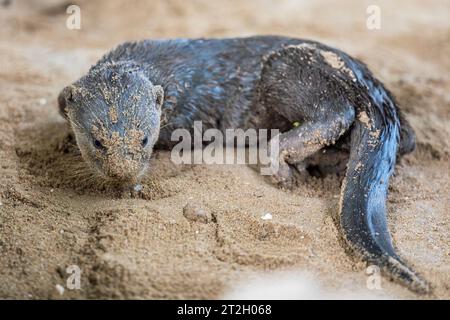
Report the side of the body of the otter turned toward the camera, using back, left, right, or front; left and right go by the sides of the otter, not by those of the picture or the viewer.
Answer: left
